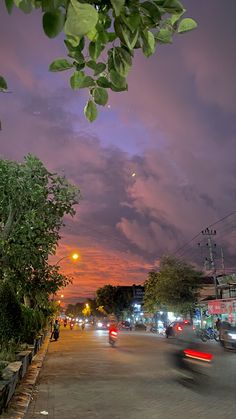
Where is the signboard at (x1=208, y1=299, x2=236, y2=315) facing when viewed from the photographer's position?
facing the viewer and to the left of the viewer

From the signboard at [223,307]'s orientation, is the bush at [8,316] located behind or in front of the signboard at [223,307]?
in front

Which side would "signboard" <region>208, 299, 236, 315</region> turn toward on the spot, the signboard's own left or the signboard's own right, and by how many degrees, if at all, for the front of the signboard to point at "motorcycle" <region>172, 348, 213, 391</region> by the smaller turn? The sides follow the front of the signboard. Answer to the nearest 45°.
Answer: approximately 45° to the signboard's own left

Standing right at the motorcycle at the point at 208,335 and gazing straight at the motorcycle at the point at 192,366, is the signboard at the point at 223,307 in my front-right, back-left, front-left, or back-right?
back-left

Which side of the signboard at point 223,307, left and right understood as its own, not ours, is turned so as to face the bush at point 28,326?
front

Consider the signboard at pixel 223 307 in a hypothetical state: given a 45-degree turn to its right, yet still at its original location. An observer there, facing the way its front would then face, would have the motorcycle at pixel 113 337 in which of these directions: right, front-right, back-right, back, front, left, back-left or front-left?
front-left

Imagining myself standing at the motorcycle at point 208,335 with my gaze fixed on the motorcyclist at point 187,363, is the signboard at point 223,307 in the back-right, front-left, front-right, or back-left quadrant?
back-left

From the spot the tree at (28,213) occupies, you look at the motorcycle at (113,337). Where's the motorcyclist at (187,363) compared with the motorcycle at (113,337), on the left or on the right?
right

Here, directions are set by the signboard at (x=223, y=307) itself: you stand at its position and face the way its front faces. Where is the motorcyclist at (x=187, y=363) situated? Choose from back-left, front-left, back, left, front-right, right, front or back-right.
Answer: front-left
